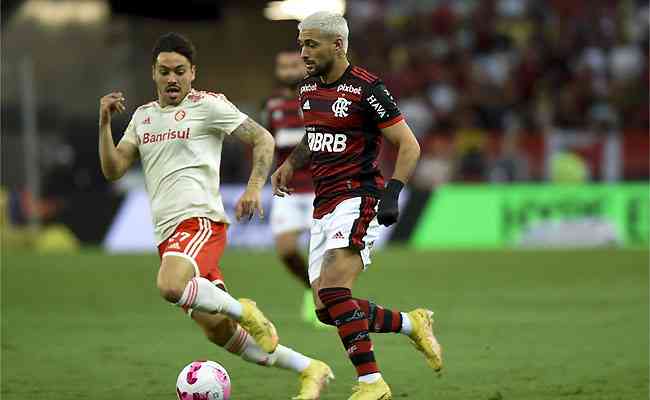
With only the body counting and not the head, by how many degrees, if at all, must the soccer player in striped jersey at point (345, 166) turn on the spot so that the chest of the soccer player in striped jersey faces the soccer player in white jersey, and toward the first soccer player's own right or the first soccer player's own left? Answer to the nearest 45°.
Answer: approximately 45° to the first soccer player's own right

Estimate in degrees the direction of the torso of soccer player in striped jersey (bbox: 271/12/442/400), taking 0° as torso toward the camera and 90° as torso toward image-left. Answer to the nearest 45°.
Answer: approximately 45°
